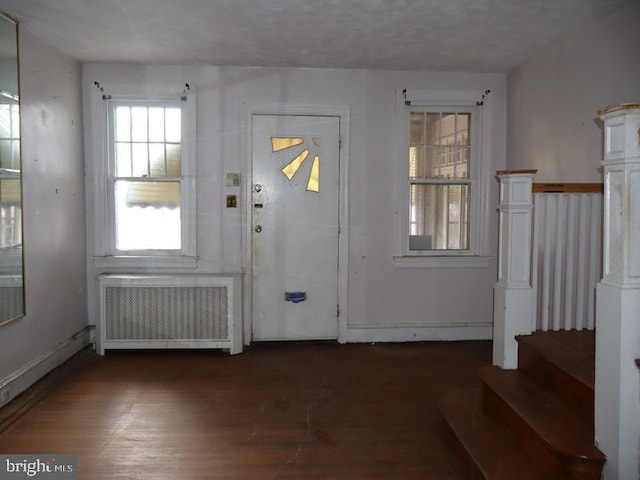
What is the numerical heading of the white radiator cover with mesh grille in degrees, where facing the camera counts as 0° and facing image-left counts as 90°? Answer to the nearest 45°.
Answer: approximately 0°

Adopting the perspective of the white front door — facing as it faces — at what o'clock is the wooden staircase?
The wooden staircase is roughly at 11 o'clock from the white front door.

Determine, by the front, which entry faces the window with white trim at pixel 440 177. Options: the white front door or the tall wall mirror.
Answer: the tall wall mirror

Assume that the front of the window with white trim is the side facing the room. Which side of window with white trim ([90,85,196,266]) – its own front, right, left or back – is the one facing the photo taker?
front

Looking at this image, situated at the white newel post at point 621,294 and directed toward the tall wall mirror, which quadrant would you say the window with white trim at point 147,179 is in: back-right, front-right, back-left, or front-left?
front-right

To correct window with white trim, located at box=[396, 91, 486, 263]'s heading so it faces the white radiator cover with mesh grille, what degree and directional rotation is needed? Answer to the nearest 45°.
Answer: approximately 45° to its right

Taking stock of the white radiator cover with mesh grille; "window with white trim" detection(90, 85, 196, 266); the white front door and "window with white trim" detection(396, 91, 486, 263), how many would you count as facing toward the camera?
4

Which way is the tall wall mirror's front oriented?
to the viewer's right

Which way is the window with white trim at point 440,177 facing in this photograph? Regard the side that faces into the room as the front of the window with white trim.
toward the camera

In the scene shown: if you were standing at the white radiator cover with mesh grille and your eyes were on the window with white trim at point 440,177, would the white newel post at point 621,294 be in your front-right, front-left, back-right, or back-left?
front-right

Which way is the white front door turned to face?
toward the camera

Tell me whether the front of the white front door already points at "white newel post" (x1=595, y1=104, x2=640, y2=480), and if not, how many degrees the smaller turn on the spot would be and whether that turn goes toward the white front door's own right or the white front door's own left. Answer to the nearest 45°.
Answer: approximately 45° to the white front door's own left

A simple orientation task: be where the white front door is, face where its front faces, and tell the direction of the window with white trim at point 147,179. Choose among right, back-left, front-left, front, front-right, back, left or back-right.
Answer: right

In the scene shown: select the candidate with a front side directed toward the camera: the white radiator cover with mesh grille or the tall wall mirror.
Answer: the white radiator cover with mesh grille

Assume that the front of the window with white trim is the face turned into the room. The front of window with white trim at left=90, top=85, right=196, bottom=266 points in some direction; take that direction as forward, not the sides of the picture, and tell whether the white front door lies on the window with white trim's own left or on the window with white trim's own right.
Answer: on the window with white trim's own left

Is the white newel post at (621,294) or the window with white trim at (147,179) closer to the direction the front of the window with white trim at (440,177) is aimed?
the white newel post
